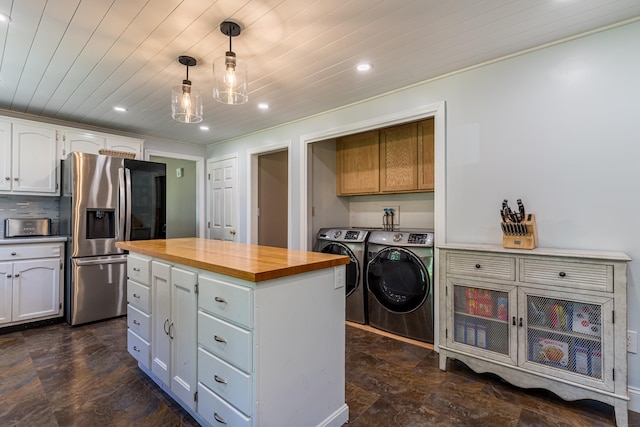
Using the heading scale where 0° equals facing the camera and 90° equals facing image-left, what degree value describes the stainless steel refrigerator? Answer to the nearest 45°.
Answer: approximately 0°

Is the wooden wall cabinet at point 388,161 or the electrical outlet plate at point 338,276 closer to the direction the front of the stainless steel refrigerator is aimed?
the electrical outlet plate

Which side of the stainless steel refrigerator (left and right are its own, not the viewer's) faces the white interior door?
left

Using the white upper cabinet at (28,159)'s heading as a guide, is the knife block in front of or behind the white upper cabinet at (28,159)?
in front

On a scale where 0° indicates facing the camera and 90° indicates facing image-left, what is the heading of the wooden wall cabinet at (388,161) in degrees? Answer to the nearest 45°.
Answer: approximately 45°

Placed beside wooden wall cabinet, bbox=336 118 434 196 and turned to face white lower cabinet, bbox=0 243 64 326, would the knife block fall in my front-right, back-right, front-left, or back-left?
back-left

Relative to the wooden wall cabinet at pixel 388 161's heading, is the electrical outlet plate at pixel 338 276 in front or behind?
in front

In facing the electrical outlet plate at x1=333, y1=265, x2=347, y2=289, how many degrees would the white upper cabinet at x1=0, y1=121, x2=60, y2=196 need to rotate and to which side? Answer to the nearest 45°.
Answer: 0° — it already faces it
